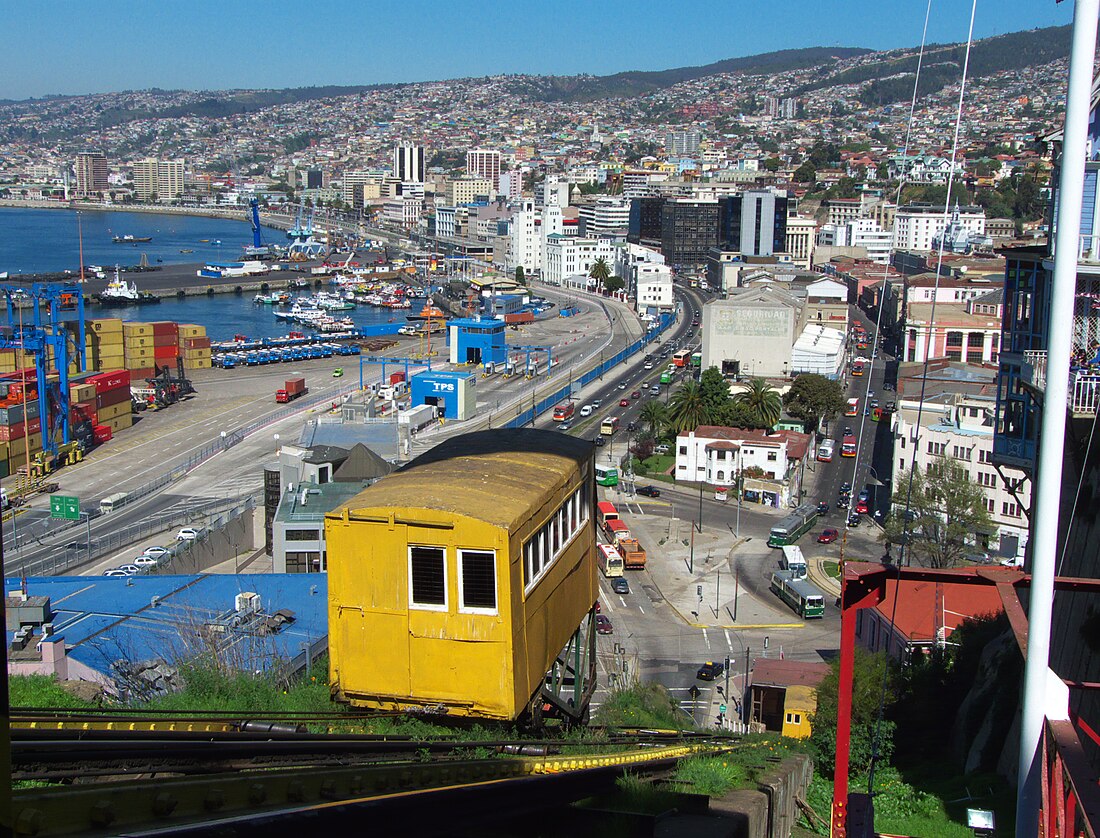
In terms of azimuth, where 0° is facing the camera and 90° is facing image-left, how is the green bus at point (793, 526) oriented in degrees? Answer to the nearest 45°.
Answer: approximately 45°

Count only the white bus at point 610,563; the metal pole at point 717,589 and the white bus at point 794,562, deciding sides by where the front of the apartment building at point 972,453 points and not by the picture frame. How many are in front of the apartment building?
3

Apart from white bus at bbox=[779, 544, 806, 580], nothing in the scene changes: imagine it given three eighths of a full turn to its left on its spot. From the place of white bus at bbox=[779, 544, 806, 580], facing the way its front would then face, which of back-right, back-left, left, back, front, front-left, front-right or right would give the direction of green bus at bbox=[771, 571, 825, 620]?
back

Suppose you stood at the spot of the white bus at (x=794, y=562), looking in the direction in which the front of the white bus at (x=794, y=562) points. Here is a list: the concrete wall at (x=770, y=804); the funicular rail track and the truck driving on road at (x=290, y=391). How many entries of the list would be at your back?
1

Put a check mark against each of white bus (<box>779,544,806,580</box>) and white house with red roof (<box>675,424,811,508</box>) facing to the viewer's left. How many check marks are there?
0

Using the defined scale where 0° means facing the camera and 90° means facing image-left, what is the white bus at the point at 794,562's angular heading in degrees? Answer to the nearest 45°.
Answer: approximately 315°

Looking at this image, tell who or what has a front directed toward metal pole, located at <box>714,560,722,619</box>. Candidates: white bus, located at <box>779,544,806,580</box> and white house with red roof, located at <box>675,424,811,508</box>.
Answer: the white house with red roof

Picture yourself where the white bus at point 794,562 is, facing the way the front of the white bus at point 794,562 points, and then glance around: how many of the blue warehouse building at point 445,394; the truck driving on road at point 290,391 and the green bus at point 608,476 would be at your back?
3

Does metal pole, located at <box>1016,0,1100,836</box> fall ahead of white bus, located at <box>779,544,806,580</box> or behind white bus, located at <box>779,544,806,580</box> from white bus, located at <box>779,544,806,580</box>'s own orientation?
ahead

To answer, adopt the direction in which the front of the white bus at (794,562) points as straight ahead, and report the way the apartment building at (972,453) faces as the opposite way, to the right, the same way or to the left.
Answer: to the right

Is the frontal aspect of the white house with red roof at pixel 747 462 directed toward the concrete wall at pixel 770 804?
yes

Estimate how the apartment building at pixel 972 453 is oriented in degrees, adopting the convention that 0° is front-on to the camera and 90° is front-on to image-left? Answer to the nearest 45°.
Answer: approximately 45°

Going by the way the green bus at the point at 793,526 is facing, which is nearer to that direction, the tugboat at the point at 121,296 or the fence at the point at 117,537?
the fence

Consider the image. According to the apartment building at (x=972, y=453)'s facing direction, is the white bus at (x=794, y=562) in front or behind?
in front

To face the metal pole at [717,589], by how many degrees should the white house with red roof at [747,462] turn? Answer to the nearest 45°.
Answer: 0° — it already faces it

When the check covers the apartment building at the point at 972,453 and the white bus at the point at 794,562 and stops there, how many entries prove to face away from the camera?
0
